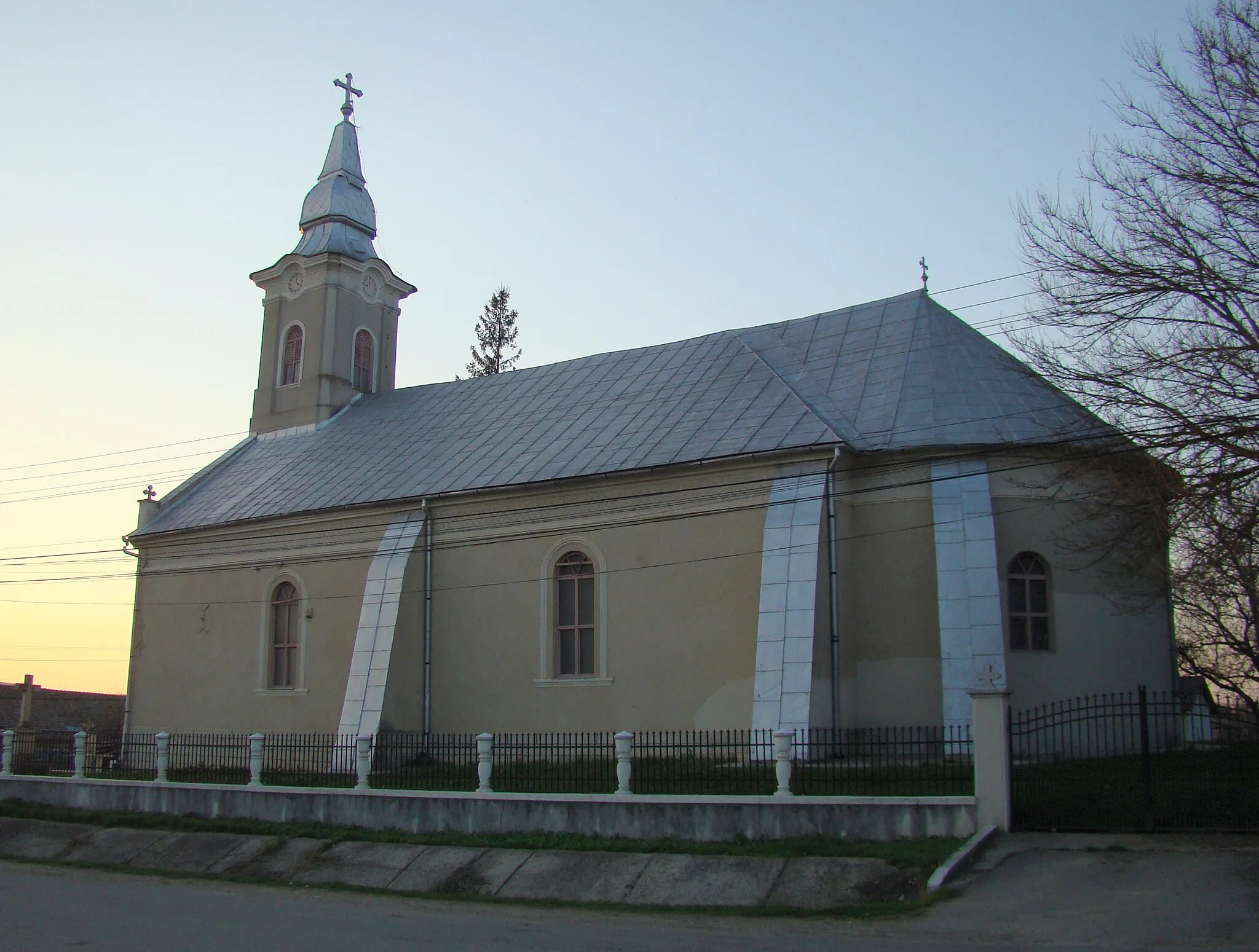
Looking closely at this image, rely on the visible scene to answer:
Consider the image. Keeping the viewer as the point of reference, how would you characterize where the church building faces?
facing away from the viewer and to the left of the viewer

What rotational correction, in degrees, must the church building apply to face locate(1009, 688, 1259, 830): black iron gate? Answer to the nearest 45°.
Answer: approximately 180°

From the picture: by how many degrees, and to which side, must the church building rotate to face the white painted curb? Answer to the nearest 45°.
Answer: approximately 135° to its left
